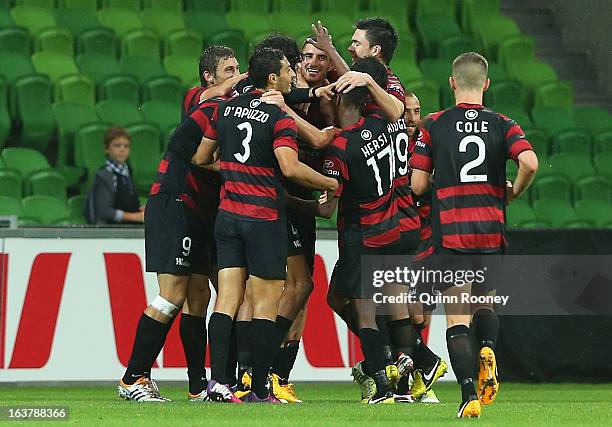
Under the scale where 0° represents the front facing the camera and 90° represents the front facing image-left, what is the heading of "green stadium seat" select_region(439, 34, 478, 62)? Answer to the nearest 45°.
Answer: approximately 0°

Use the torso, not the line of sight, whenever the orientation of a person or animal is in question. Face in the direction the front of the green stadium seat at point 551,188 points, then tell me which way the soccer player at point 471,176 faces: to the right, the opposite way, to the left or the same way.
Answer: the opposite way

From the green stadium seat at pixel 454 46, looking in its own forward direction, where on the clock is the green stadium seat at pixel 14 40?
the green stadium seat at pixel 14 40 is roughly at 2 o'clock from the green stadium seat at pixel 454 46.

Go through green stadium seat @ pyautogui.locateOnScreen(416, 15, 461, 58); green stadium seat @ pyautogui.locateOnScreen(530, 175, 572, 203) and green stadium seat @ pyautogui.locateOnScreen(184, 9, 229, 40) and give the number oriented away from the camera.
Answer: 0

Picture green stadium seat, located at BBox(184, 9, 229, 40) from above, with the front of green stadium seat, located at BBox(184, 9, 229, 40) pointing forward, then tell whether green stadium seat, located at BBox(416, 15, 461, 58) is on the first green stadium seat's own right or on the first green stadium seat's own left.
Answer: on the first green stadium seat's own left

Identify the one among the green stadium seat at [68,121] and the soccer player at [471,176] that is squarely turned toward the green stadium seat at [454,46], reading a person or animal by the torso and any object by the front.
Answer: the soccer player

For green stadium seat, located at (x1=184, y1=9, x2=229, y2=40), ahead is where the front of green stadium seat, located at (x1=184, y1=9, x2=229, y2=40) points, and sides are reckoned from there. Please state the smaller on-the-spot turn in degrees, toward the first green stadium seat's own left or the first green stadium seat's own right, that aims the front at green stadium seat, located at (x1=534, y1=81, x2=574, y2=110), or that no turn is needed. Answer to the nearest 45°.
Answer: approximately 90° to the first green stadium seat's own left

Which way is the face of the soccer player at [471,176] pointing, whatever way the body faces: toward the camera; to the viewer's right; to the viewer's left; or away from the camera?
away from the camera

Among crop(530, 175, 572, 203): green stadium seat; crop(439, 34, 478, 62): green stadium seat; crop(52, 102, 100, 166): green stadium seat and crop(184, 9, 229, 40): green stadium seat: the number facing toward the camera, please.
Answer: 4

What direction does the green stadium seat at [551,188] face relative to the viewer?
toward the camera

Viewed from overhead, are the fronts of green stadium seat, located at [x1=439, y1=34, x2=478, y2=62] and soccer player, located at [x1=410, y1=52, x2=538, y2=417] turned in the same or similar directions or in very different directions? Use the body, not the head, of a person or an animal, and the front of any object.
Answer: very different directions
